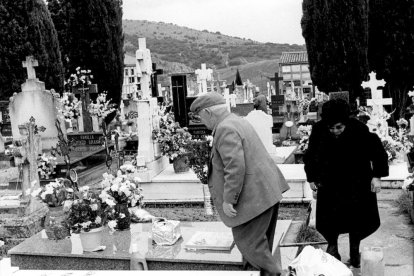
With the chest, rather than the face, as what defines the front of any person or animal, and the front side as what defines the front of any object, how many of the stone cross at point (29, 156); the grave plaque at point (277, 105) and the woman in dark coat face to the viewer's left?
0

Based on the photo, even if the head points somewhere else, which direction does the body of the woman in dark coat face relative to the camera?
toward the camera

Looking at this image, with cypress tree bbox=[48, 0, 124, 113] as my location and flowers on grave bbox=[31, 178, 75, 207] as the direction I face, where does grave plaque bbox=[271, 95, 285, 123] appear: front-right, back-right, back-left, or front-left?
front-left

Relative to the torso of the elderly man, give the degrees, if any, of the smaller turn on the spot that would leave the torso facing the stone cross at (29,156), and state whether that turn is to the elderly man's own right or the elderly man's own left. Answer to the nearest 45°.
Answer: approximately 45° to the elderly man's own right

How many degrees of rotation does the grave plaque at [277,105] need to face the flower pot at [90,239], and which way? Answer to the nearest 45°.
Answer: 0° — it already faces it

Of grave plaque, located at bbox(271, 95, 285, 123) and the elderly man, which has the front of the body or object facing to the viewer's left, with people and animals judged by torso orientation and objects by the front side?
the elderly man

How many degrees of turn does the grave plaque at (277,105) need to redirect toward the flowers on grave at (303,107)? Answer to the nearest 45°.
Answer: approximately 45° to its left

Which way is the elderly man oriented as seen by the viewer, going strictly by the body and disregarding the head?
to the viewer's left

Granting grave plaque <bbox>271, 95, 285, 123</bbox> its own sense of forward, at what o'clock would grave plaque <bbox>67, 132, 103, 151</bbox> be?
grave plaque <bbox>67, 132, 103, 151</bbox> is roughly at 1 o'clock from grave plaque <bbox>271, 95, 285, 123</bbox>.

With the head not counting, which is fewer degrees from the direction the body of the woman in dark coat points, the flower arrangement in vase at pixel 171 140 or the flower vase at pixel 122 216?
the flower vase

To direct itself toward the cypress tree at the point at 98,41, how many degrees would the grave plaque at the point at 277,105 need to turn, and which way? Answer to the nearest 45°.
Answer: approximately 90° to its right

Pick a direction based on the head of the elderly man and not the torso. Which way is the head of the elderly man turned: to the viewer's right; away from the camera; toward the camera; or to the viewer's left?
to the viewer's left

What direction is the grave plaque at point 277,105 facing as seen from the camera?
toward the camera

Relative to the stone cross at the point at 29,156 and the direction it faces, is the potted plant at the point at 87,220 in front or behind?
in front

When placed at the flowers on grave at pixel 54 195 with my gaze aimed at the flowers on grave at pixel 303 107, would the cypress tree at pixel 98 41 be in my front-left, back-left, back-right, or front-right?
front-left
